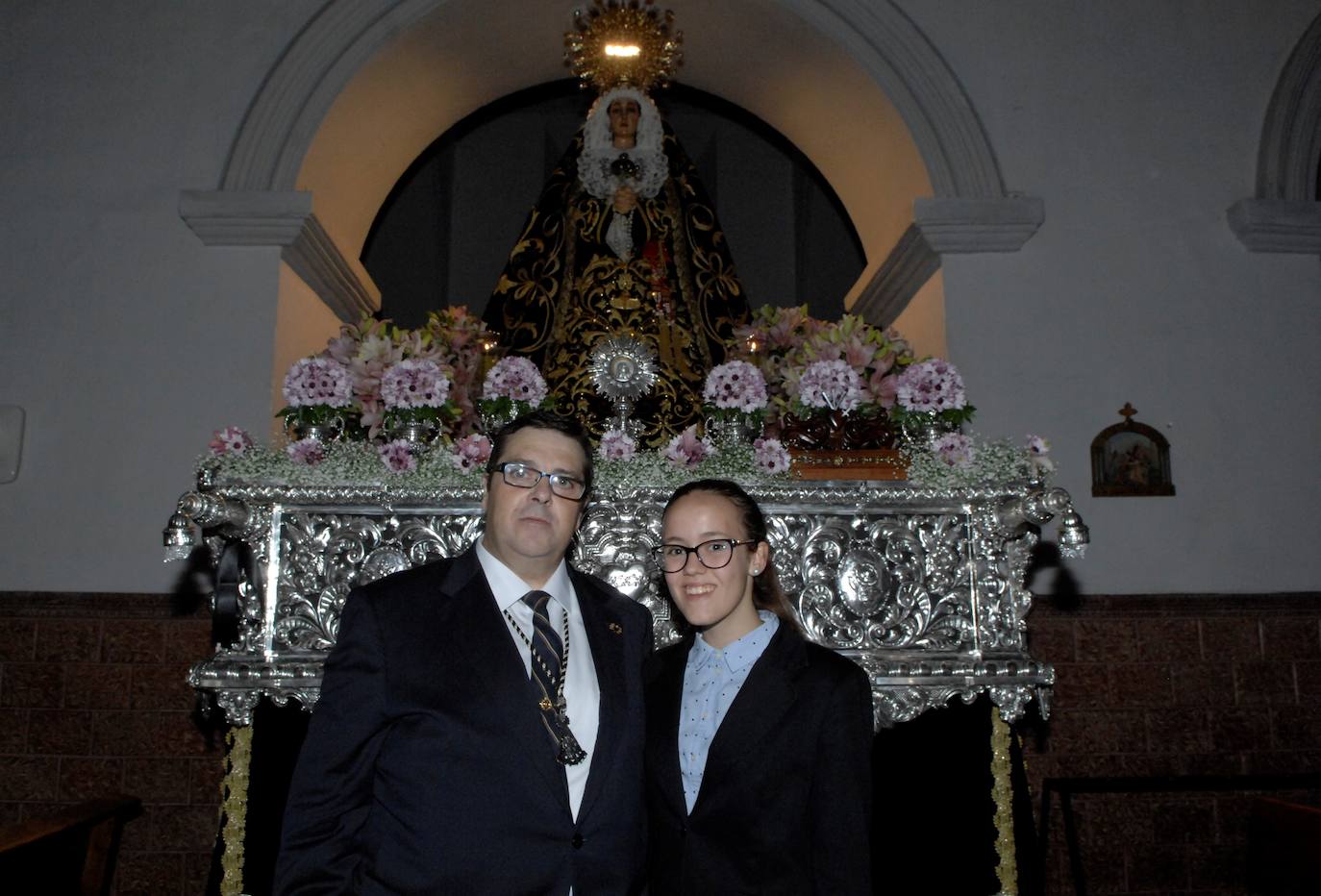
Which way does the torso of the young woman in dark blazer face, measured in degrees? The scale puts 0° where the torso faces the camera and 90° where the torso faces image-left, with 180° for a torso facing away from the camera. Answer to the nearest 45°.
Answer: approximately 45°

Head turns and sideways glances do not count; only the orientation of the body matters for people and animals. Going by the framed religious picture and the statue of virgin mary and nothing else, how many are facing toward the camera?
2

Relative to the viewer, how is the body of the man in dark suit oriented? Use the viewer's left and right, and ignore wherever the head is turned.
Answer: facing the viewer and to the right of the viewer

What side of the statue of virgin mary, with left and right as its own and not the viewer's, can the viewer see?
front

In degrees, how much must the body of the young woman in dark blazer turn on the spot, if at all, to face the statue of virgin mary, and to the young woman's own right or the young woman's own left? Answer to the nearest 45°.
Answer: approximately 135° to the young woman's own right

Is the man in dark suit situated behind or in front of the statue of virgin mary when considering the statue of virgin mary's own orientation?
in front

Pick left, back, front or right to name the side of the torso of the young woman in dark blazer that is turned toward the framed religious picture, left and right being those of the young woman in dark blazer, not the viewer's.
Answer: back

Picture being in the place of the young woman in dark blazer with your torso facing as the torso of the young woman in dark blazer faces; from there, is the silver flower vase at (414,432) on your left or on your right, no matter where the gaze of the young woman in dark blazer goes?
on your right

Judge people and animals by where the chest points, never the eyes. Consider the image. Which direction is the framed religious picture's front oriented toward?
toward the camera

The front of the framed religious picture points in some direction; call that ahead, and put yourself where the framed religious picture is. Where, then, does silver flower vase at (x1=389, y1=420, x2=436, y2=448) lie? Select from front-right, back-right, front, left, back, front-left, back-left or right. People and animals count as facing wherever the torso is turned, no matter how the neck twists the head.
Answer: front-right

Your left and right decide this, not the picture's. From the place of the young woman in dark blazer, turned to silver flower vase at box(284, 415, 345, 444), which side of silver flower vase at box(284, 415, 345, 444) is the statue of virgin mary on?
right

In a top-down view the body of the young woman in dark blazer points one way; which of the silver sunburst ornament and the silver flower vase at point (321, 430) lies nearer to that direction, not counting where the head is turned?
the silver flower vase
